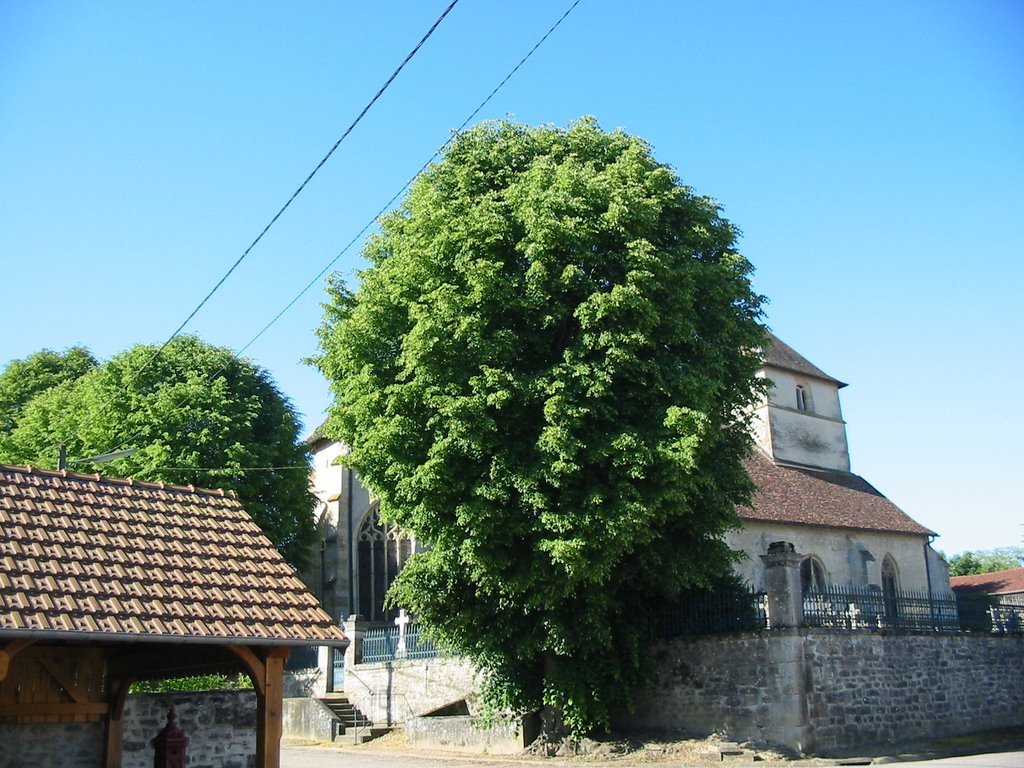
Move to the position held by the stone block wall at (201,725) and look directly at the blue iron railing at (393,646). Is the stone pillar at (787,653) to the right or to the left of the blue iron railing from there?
right

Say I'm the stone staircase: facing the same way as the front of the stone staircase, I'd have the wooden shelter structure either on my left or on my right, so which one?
on my right

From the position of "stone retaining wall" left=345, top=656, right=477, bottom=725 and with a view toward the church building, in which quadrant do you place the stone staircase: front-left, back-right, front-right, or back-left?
back-left

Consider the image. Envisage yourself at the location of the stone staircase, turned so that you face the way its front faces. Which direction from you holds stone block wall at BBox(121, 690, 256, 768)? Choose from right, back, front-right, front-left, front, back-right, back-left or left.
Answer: front-right

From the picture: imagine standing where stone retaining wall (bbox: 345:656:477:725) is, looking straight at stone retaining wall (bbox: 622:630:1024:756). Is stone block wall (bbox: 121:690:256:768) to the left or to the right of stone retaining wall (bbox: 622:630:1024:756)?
right

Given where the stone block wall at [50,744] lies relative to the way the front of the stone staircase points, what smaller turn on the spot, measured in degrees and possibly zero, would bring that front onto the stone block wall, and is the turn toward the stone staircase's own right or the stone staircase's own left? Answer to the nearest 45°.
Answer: approximately 45° to the stone staircase's own right

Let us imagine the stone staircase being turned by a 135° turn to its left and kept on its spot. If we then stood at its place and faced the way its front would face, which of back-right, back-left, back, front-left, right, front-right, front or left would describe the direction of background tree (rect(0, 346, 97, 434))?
front-left
